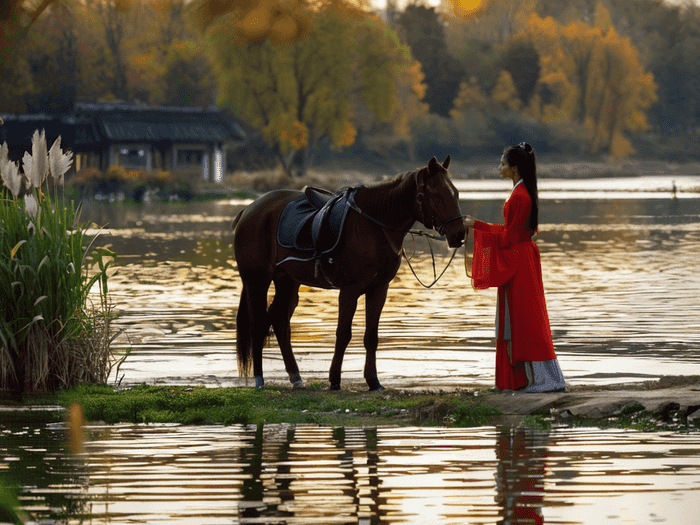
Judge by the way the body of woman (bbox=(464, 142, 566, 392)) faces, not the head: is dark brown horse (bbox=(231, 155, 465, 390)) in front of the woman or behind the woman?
in front

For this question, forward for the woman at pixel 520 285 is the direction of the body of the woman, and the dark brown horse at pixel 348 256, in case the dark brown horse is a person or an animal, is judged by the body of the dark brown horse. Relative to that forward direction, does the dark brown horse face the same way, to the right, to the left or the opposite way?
the opposite way

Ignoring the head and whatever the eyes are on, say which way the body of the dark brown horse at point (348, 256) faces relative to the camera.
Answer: to the viewer's right

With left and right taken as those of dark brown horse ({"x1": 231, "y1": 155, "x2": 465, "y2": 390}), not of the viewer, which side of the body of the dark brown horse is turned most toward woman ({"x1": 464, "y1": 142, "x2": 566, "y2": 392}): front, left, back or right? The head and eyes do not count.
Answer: front

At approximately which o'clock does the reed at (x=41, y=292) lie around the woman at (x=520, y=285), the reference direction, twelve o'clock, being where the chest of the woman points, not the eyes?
The reed is roughly at 12 o'clock from the woman.

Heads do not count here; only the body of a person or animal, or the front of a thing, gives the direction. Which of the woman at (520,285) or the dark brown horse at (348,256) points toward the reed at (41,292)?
the woman

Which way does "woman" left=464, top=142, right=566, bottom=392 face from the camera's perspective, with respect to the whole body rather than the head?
to the viewer's left

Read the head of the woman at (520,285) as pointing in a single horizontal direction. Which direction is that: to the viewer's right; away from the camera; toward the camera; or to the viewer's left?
to the viewer's left

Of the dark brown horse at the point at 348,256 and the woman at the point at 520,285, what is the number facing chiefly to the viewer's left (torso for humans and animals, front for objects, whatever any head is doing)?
1
